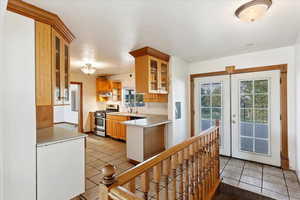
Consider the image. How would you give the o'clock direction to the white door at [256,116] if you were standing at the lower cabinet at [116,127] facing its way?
The white door is roughly at 9 o'clock from the lower cabinet.

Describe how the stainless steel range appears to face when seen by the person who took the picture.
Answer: facing the viewer and to the left of the viewer

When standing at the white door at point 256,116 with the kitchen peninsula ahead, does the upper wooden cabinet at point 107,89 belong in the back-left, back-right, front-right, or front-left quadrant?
front-right

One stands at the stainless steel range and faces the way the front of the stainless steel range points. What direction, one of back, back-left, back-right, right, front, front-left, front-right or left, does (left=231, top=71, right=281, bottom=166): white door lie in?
left

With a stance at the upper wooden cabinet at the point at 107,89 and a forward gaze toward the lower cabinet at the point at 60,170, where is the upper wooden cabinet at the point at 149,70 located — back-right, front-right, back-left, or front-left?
front-left

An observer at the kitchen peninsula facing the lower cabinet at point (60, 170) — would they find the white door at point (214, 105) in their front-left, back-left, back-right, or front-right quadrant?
back-left

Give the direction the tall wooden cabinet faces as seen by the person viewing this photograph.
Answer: facing the viewer and to the right of the viewer

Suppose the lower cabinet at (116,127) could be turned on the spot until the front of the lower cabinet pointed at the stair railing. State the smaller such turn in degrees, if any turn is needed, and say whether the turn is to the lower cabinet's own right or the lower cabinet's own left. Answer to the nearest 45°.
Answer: approximately 45° to the lower cabinet's own left

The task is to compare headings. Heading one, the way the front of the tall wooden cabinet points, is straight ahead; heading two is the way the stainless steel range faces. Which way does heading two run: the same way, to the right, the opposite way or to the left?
to the right

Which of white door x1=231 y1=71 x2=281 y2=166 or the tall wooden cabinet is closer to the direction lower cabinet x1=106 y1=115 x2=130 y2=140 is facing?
the tall wooden cabinet

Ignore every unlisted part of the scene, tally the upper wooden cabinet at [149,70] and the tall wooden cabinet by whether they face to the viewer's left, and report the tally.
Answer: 0

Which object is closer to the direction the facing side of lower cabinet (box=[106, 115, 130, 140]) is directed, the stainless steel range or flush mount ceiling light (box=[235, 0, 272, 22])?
the flush mount ceiling light
